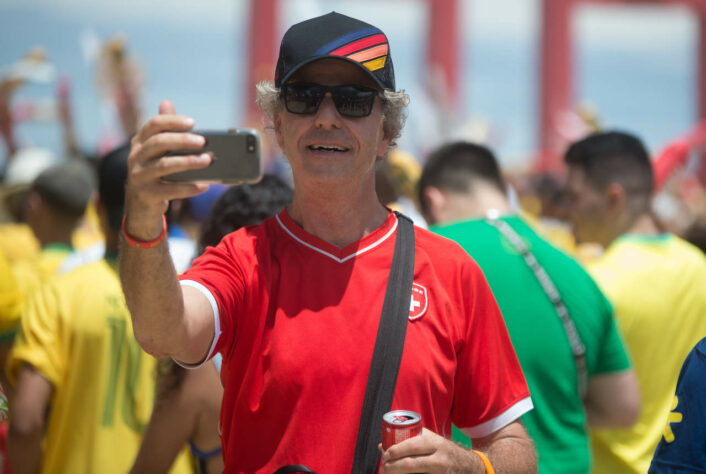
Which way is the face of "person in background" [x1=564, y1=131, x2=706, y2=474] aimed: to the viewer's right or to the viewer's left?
to the viewer's left

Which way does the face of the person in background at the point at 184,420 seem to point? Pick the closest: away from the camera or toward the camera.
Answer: away from the camera

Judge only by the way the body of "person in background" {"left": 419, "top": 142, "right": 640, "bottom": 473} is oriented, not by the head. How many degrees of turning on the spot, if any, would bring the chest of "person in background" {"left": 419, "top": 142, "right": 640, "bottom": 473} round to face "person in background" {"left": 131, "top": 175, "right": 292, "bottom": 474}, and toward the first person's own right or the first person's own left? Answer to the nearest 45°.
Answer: approximately 90° to the first person's own left

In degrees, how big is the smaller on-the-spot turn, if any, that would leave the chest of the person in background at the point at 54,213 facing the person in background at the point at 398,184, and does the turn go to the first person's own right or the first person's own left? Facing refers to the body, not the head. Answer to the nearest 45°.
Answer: approximately 135° to the first person's own right

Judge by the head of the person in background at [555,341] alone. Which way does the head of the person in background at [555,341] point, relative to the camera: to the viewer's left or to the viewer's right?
to the viewer's left

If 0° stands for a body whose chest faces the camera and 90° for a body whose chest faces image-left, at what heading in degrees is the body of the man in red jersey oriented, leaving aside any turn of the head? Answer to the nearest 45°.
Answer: approximately 0°

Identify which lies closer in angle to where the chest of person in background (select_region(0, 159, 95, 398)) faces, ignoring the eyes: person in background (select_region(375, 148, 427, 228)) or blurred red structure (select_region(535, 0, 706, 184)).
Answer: the blurred red structure

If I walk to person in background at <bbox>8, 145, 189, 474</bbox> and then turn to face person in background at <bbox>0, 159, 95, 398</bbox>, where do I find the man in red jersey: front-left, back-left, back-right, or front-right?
back-right
